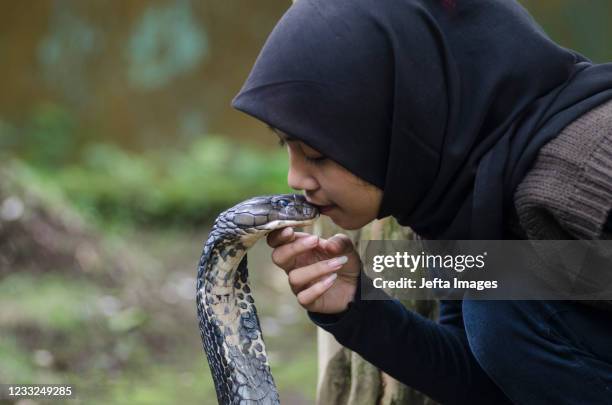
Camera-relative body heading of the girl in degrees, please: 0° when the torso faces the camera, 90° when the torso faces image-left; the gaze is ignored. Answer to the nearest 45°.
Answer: approximately 90°

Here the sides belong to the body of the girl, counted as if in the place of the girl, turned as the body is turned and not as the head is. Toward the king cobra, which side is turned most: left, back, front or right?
front

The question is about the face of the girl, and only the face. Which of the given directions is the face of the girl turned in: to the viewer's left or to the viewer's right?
to the viewer's left
